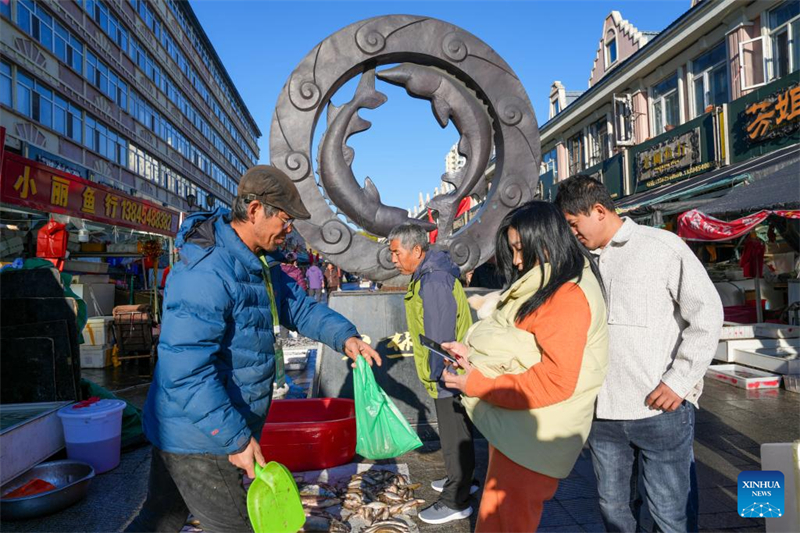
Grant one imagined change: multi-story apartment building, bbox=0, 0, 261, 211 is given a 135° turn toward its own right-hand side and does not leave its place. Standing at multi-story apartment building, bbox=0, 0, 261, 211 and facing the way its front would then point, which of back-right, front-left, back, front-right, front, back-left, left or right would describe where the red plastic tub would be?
left

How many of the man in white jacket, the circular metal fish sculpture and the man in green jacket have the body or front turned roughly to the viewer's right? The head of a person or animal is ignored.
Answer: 0

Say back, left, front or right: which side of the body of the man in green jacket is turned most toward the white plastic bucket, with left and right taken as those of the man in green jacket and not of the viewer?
front

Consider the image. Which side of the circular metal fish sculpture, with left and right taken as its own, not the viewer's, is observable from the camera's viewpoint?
front

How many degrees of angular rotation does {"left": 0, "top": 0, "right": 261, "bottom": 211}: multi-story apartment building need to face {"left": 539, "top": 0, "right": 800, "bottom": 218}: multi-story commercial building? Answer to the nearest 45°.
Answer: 0° — it already faces it

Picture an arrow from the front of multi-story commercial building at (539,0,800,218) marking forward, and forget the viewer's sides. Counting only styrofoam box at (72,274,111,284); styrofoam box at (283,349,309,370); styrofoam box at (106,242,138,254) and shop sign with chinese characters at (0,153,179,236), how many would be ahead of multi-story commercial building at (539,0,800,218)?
4

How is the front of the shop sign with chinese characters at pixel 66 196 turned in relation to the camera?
facing the viewer and to the right of the viewer

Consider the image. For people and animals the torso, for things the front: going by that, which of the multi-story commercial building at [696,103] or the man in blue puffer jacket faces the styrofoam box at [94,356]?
the multi-story commercial building

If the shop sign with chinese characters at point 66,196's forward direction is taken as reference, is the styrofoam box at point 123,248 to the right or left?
on its left

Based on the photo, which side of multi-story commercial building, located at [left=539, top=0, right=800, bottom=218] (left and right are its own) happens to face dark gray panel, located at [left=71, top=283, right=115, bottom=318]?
front

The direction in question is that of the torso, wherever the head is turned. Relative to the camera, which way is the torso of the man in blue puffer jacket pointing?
to the viewer's right

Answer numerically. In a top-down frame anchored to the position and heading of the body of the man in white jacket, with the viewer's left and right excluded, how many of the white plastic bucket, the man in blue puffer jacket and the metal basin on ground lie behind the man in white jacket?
0

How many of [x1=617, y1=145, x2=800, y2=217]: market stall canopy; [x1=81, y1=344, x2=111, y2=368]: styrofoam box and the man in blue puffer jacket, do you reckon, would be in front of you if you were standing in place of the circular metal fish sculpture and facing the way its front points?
1

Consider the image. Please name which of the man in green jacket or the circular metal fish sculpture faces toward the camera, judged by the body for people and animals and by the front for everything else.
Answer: the circular metal fish sculpture

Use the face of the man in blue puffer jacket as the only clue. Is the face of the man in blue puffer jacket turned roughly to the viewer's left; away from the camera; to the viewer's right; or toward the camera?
to the viewer's right
